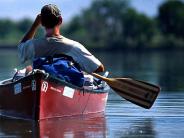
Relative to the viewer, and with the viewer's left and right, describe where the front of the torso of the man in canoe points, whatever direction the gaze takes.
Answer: facing away from the viewer
